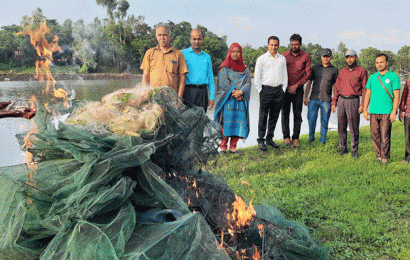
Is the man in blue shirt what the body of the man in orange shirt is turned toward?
no

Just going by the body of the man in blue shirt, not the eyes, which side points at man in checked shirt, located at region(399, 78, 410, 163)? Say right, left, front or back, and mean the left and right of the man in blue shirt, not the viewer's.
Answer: left

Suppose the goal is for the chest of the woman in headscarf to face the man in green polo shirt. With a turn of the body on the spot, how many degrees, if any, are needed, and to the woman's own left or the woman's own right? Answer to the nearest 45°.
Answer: approximately 90° to the woman's own left

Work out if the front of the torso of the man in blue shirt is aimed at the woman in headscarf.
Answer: no

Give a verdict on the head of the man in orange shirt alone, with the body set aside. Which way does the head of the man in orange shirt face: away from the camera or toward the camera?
toward the camera

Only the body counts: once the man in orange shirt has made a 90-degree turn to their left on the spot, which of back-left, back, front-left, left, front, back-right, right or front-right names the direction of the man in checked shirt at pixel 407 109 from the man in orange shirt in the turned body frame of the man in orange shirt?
front

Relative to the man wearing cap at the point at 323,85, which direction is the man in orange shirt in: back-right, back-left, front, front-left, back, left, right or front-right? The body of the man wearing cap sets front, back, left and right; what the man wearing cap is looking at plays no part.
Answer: front-right

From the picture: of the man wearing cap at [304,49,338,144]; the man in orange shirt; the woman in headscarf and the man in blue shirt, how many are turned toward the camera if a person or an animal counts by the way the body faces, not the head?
4

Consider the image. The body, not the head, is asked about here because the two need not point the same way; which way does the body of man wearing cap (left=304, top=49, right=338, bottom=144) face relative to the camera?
toward the camera

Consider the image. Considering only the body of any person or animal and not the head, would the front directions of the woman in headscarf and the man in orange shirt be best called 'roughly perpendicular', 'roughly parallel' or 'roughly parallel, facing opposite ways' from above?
roughly parallel

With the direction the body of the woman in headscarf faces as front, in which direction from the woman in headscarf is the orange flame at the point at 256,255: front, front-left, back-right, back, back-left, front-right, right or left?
front

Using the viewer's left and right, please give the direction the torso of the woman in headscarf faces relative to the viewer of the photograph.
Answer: facing the viewer

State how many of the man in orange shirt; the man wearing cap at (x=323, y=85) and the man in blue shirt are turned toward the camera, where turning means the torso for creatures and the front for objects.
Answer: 3

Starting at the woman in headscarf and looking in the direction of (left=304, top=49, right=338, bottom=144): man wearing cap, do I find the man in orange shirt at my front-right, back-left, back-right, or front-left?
back-right
